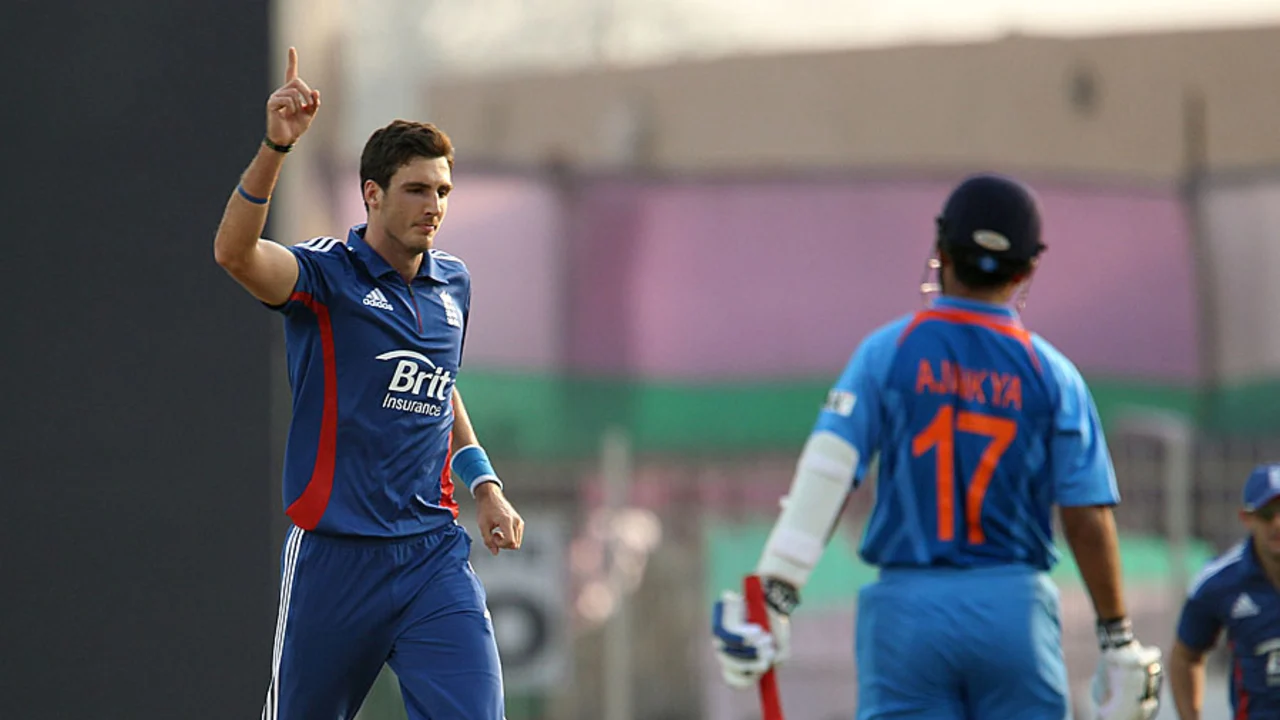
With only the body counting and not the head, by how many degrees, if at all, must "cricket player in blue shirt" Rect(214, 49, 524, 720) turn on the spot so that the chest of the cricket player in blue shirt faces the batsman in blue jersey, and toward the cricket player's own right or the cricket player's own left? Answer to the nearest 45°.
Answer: approximately 45° to the cricket player's own left

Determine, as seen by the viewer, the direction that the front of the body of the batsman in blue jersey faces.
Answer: away from the camera

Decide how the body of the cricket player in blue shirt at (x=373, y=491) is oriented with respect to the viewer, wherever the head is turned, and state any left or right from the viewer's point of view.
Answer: facing the viewer and to the right of the viewer

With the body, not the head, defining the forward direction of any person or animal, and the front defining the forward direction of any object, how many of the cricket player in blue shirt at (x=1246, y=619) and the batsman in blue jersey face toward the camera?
1

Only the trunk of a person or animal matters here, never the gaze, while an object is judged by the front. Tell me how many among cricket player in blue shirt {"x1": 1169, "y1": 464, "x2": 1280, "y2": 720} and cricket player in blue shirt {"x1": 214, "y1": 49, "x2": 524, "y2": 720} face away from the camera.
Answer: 0

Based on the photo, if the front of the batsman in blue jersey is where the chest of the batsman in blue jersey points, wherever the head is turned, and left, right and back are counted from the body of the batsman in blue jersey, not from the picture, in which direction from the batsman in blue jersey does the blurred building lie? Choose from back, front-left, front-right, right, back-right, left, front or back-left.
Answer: front

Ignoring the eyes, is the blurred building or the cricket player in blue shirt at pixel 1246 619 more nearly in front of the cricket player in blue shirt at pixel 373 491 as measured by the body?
the cricket player in blue shirt

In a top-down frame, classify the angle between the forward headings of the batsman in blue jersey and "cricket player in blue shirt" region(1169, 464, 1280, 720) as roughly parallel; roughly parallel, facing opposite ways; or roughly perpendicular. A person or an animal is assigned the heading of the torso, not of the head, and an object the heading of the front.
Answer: roughly parallel, facing opposite ways

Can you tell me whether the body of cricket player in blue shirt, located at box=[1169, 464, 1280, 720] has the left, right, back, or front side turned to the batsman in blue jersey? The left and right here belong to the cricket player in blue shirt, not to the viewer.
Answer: front

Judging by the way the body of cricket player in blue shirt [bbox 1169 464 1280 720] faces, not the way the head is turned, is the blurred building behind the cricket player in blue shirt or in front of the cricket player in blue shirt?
behind

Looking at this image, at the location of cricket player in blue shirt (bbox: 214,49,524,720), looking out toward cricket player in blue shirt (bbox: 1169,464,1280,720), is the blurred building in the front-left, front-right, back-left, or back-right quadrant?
front-left

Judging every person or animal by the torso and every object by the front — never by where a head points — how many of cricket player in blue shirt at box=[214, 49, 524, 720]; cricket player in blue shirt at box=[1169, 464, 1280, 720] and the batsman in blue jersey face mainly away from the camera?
1

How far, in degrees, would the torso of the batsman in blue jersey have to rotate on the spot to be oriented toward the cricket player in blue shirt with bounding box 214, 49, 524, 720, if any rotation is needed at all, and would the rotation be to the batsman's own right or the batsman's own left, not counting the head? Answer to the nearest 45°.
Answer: approximately 90° to the batsman's own left

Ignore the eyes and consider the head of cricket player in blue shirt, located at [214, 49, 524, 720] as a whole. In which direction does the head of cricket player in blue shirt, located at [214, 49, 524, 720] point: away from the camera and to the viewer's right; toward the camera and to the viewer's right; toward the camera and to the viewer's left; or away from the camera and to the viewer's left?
toward the camera and to the viewer's right

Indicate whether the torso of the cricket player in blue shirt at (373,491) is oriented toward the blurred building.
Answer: no

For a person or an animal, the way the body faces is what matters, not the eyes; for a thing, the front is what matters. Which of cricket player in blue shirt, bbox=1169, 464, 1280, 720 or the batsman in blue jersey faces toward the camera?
the cricket player in blue shirt

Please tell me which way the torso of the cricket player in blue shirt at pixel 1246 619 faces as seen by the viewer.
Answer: toward the camera
